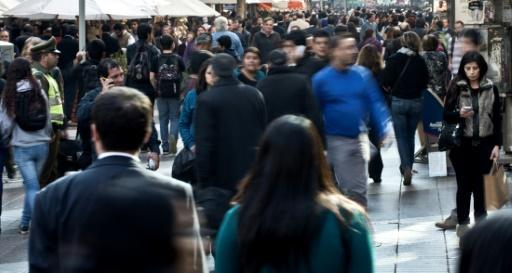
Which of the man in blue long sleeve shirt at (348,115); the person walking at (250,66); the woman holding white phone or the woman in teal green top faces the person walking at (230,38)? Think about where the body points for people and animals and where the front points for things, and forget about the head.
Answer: the woman in teal green top

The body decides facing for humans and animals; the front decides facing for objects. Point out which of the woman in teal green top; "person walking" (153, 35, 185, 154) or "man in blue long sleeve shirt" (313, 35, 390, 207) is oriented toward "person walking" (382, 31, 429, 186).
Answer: the woman in teal green top

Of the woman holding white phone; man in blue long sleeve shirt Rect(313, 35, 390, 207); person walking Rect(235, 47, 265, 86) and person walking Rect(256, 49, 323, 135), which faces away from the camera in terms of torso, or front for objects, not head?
person walking Rect(256, 49, 323, 135)

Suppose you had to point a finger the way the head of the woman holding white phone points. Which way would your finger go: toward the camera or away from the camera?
toward the camera

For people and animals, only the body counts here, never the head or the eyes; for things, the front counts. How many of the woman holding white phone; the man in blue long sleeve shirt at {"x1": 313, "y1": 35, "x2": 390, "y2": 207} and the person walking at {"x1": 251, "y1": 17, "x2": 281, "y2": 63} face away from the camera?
0

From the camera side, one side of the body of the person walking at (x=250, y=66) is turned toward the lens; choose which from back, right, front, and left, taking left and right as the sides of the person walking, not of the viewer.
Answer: front

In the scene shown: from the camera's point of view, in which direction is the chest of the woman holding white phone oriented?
toward the camera

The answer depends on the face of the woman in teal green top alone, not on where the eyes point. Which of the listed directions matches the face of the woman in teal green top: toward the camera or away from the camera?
away from the camera

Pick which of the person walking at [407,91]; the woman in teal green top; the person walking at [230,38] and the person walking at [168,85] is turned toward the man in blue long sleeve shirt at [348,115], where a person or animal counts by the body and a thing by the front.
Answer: the woman in teal green top

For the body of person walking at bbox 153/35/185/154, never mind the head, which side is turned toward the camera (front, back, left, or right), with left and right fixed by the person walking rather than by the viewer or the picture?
back

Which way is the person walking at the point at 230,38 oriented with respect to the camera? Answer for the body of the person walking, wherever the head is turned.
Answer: away from the camera

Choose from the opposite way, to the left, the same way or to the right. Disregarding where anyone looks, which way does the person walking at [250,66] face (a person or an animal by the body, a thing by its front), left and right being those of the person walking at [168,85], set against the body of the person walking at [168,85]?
the opposite way

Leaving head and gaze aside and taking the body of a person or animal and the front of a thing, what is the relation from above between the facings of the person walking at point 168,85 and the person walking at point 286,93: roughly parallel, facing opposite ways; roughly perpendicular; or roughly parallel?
roughly parallel
